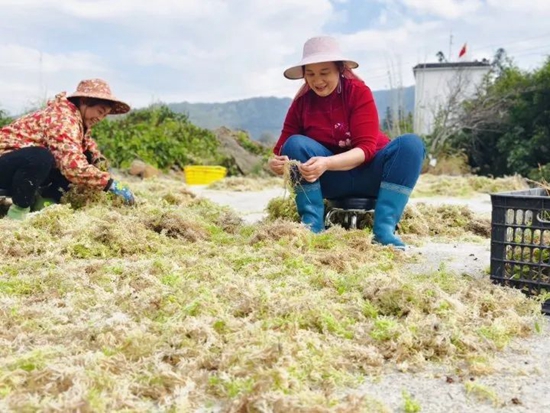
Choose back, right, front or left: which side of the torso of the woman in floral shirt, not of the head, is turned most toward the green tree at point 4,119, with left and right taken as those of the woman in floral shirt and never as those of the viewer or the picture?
left

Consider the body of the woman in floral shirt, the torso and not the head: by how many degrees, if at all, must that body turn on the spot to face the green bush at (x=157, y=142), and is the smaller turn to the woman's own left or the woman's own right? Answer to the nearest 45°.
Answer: approximately 90° to the woman's own left

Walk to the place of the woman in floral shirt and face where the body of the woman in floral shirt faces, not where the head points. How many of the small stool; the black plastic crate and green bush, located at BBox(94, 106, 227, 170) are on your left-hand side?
1

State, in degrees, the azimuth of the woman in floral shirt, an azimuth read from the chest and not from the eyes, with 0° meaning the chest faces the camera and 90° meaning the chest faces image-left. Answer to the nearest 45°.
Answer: approximately 270°

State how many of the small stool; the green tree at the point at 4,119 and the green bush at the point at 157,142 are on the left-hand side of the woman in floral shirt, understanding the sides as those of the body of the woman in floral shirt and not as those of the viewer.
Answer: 2

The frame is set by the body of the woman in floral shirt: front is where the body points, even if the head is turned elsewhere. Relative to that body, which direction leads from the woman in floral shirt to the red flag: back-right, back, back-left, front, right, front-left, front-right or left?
front-left

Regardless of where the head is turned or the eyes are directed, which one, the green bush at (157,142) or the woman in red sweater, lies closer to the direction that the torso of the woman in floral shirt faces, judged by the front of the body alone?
the woman in red sweater

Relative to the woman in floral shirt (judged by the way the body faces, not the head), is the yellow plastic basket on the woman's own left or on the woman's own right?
on the woman's own left

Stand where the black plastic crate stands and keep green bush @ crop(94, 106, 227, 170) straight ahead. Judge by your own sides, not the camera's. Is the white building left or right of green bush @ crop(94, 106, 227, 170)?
right

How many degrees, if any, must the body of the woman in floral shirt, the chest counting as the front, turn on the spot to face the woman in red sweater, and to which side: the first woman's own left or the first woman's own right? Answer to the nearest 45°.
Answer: approximately 45° to the first woman's own right

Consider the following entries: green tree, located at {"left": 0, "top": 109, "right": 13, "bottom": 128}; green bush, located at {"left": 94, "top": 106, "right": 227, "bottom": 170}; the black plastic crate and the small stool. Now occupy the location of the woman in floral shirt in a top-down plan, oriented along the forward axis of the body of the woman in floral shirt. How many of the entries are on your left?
2

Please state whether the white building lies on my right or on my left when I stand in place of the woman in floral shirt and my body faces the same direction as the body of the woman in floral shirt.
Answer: on my left

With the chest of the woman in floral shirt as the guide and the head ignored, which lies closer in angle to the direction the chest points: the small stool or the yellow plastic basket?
the small stool
